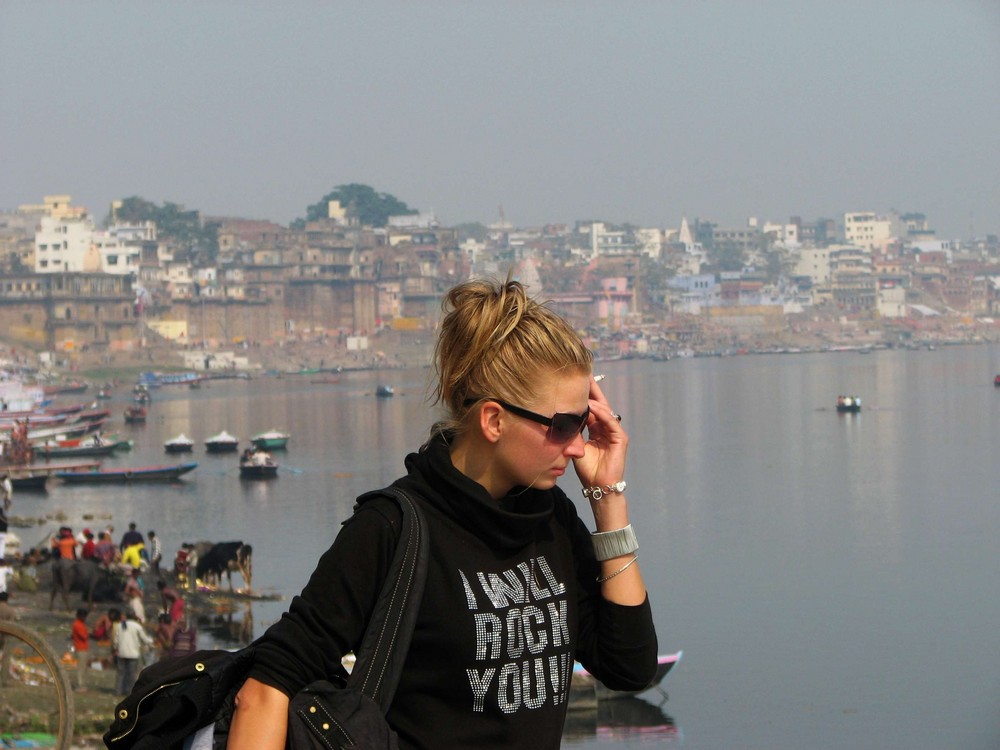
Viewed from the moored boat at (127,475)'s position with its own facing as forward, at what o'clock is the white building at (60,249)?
The white building is roughly at 9 o'clock from the moored boat.

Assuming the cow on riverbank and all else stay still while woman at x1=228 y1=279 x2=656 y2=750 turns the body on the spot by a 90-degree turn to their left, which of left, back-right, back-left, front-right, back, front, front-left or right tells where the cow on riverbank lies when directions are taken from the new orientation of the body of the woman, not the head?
front-left

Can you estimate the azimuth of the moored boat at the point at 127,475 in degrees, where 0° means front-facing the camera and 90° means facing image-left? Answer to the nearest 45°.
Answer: approximately 270°

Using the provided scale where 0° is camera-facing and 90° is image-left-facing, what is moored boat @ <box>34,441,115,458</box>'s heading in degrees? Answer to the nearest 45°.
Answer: approximately 270°

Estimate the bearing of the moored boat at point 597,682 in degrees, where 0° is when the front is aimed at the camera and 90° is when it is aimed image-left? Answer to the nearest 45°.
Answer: approximately 270°

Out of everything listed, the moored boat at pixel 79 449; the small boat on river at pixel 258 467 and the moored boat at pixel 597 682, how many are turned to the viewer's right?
2

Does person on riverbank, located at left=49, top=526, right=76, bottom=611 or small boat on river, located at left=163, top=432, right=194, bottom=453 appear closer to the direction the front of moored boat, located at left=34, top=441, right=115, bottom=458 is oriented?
the small boat on river

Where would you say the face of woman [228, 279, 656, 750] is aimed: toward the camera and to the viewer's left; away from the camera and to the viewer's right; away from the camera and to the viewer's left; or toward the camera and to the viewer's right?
toward the camera and to the viewer's right
